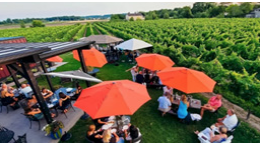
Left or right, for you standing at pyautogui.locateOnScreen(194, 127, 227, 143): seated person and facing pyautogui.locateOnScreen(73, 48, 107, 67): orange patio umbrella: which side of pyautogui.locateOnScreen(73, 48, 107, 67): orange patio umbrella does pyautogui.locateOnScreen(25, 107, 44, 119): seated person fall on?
left

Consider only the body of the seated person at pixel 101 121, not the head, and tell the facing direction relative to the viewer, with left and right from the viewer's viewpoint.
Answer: facing to the right of the viewer
